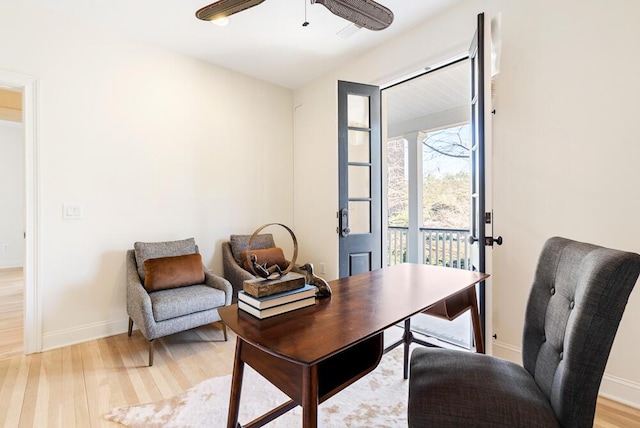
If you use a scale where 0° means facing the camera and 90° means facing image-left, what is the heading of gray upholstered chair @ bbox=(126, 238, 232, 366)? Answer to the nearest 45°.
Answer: approximately 315°

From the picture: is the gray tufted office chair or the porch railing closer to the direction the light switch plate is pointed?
the gray tufted office chair

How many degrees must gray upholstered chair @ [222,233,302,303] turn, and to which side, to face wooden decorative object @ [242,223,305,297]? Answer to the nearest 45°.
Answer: approximately 45° to its right

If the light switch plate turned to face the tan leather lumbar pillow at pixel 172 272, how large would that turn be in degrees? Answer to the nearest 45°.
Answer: approximately 45° to its left

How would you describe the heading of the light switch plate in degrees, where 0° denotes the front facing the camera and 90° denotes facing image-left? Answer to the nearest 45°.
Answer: approximately 0°
